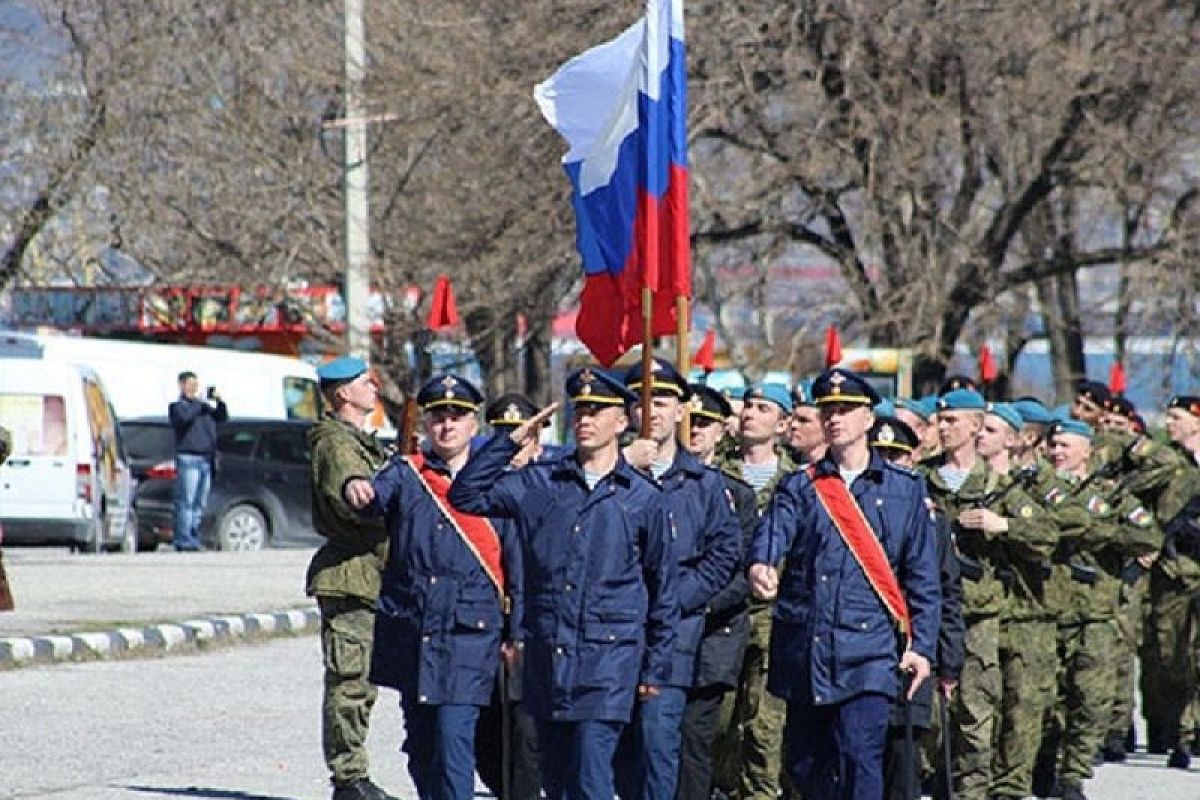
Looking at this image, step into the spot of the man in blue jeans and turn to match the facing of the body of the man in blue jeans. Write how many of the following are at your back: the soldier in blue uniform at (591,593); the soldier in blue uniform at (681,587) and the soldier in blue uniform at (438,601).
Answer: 0

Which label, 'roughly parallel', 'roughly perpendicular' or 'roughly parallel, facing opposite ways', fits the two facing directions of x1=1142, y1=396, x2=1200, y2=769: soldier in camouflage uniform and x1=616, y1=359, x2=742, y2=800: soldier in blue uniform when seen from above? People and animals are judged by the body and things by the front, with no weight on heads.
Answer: roughly parallel

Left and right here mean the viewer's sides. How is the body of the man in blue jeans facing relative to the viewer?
facing the viewer and to the right of the viewer

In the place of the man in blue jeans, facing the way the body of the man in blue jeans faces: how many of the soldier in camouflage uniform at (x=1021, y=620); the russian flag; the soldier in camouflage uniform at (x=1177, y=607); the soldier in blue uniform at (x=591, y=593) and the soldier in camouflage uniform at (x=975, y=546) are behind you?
0

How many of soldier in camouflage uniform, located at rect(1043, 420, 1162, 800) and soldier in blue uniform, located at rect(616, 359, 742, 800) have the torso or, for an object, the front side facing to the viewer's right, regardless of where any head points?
0

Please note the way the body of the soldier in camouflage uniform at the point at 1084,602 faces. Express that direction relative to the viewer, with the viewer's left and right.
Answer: facing the viewer and to the left of the viewer

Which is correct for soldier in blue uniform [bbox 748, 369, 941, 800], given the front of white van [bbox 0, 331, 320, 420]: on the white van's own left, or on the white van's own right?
on the white van's own right

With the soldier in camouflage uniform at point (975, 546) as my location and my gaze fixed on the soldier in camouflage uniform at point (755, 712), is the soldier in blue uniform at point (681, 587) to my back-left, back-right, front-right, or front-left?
front-left

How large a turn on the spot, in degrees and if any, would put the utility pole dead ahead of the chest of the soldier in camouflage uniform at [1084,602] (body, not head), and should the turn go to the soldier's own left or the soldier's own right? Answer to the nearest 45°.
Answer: approximately 90° to the soldier's own right

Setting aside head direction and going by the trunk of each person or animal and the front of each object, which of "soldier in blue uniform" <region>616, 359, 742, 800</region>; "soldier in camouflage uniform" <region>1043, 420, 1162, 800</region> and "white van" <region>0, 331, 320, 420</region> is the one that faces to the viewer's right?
the white van

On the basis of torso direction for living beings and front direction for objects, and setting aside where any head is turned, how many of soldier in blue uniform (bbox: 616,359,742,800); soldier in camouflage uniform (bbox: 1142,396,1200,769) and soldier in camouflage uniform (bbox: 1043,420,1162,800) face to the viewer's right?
0

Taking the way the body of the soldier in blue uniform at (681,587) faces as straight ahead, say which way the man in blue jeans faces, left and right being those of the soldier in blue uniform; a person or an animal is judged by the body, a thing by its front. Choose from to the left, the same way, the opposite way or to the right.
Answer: to the left

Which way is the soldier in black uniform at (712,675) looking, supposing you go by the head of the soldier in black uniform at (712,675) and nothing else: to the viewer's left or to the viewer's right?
to the viewer's left
